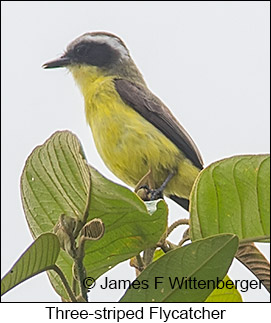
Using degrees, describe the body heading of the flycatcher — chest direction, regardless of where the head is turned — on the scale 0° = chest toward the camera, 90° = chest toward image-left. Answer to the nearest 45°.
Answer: approximately 90°

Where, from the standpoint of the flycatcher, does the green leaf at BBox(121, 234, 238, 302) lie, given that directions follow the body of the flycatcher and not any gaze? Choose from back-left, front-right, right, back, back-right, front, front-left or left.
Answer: left

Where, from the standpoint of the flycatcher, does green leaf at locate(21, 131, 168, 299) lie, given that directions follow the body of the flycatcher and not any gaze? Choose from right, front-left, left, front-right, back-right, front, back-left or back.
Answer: left
